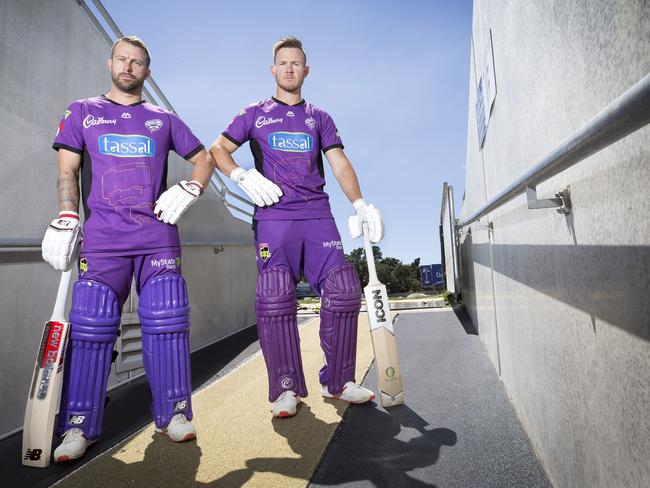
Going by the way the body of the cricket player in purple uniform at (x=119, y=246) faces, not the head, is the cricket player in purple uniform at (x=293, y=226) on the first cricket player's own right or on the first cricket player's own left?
on the first cricket player's own left

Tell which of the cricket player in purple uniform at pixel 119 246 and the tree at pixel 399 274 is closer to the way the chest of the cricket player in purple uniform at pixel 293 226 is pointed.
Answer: the cricket player in purple uniform

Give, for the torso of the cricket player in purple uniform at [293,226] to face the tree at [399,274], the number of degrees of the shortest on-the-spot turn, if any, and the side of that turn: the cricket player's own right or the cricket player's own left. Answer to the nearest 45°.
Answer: approximately 180°

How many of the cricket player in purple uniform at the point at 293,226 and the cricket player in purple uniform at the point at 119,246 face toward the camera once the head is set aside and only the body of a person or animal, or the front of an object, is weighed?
2

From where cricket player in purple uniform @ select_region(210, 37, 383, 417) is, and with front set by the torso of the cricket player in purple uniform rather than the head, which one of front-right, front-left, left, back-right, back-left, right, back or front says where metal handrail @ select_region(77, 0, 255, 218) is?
back-right

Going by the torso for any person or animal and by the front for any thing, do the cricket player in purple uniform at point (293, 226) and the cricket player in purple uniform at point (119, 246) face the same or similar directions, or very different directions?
same or similar directions

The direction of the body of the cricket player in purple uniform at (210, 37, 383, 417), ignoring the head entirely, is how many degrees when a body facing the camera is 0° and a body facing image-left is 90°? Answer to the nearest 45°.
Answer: approximately 0°

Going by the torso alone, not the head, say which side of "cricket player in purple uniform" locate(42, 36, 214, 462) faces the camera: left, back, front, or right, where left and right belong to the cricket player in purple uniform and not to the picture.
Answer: front

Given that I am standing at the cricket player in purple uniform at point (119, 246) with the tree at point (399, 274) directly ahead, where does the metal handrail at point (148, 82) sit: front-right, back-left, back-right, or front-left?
front-left

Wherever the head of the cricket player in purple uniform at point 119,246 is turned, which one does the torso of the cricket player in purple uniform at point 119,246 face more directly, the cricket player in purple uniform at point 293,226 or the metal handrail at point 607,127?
the metal handrail

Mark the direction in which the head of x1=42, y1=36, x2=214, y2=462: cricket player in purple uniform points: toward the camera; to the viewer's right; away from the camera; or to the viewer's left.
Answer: toward the camera

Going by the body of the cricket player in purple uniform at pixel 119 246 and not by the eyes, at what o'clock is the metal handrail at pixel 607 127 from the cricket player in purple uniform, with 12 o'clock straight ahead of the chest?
The metal handrail is roughly at 11 o'clock from the cricket player in purple uniform.

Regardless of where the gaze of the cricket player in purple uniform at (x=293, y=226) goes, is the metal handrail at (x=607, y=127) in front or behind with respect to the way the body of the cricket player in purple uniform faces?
in front
